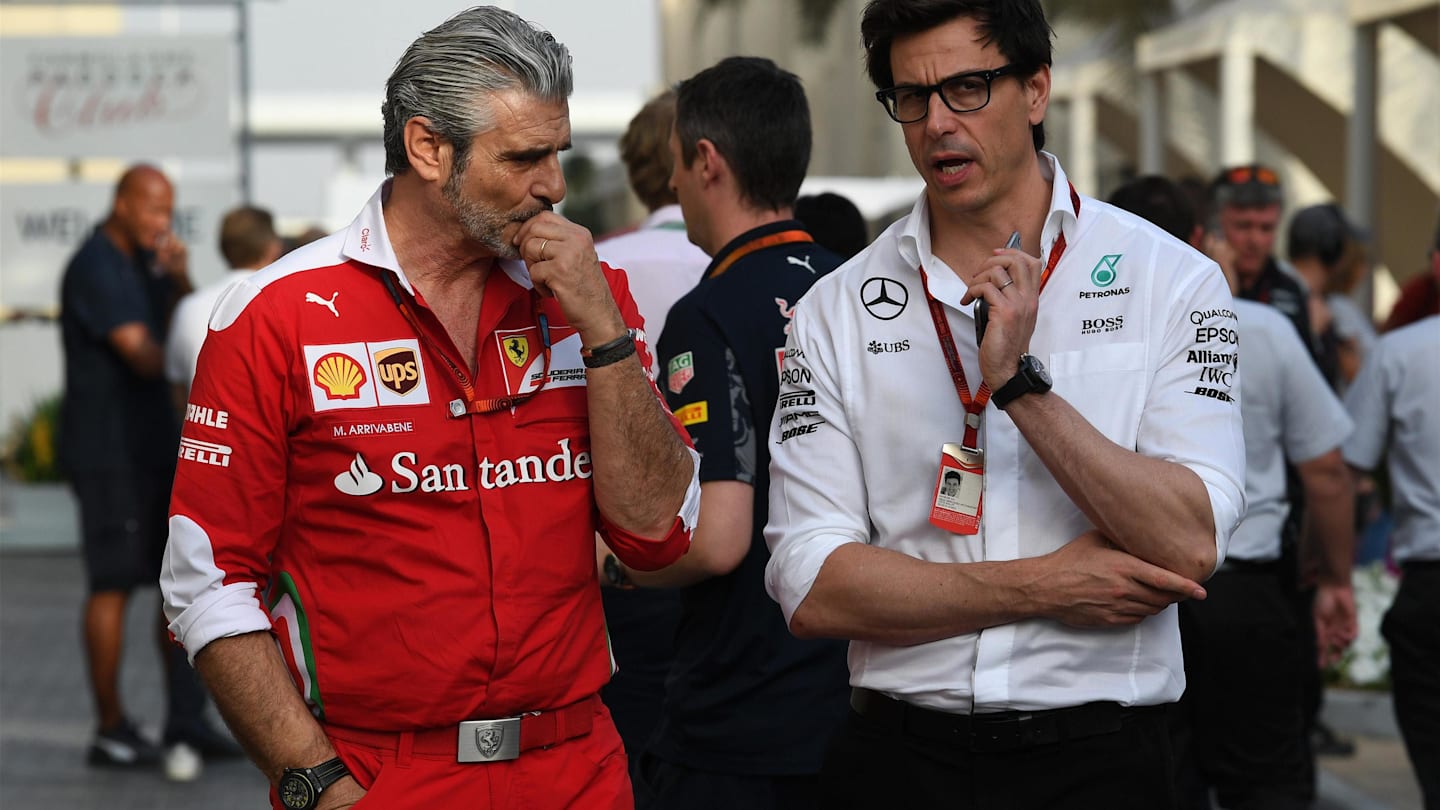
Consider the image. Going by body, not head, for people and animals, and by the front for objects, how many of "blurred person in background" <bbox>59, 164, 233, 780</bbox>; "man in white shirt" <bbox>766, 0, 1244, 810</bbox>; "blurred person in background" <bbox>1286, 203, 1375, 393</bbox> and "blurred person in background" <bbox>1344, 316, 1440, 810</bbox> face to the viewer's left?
0

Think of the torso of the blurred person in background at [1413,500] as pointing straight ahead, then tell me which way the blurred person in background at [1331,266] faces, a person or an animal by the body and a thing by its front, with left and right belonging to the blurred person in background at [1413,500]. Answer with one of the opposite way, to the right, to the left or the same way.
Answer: to the right

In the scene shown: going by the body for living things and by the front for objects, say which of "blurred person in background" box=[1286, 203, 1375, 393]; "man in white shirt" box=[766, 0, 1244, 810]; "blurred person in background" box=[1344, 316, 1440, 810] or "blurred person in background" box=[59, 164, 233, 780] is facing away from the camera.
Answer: "blurred person in background" box=[1344, 316, 1440, 810]

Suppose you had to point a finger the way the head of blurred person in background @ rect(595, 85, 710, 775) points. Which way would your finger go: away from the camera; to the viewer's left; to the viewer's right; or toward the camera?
away from the camera

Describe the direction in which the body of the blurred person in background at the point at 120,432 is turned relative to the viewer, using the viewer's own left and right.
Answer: facing to the right of the viewer

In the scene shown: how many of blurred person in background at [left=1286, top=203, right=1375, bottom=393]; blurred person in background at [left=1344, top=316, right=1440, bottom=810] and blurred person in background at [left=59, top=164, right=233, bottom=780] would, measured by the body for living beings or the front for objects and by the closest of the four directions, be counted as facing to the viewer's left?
0

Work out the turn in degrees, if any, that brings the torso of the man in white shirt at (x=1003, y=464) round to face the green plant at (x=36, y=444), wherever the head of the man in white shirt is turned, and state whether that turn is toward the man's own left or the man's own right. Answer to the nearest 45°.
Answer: approximately 135° to the man's own right

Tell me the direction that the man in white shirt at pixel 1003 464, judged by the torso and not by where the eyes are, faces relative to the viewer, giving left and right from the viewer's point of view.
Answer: facing the viewer
